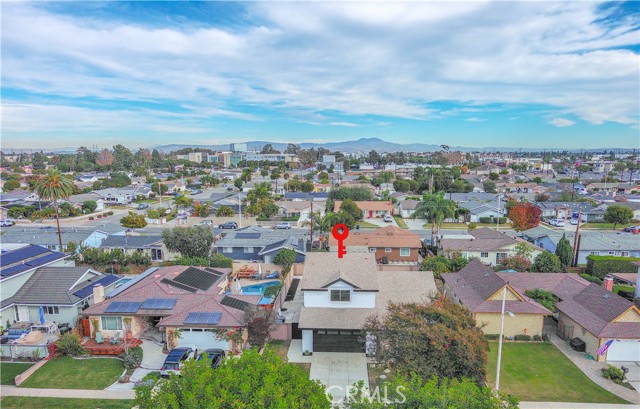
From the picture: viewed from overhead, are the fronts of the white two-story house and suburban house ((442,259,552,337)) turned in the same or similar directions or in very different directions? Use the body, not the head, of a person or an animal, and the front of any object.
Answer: same or similar directions

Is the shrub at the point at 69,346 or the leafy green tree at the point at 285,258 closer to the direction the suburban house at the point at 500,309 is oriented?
the shrub

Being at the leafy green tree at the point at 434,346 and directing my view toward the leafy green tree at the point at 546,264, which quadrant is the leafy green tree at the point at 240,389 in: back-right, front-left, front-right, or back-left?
back-left

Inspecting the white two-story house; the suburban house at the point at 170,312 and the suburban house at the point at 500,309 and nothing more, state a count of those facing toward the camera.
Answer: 3

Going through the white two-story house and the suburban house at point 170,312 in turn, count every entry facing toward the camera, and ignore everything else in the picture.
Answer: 2

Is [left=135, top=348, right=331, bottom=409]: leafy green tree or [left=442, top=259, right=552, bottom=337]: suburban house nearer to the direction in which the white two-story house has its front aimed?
the leafy green tree

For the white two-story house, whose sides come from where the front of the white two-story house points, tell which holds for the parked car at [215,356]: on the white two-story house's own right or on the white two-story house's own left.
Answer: on the white two-story house's own right

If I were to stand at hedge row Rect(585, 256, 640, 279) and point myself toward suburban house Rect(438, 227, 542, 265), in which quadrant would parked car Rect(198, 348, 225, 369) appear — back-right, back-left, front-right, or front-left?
front-left

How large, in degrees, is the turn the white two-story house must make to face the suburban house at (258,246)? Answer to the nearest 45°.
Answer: approximately 135° to its right

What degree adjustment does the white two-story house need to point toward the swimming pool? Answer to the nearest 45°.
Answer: approximately 135° to its right

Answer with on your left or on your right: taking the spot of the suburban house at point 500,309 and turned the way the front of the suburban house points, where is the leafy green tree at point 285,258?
on your right

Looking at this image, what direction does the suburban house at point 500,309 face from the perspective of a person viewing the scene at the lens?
facing the viewer

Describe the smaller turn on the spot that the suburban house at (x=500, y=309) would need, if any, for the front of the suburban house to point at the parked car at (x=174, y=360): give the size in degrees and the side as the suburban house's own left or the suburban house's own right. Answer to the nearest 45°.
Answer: approximately 45° to the suburban house's own right

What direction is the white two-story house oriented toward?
toward the camera

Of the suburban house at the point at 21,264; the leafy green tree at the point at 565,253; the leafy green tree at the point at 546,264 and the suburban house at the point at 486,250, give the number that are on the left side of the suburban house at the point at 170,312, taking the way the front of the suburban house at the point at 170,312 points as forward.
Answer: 3
